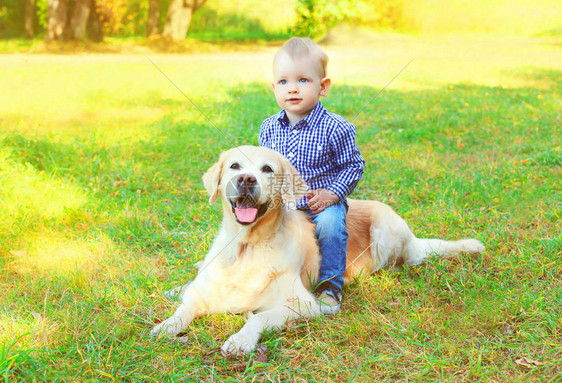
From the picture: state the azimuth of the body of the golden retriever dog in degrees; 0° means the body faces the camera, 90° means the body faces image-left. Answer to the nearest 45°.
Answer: approximately 45°

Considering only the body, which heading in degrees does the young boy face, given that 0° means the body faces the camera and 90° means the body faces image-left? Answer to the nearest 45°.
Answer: approximately 45°

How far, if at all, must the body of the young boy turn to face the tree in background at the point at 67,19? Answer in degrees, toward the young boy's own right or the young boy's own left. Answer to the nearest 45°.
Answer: approximately 90° to the young boy's own right

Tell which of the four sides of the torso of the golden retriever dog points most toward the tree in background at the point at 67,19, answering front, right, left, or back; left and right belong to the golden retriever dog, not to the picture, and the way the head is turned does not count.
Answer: right
